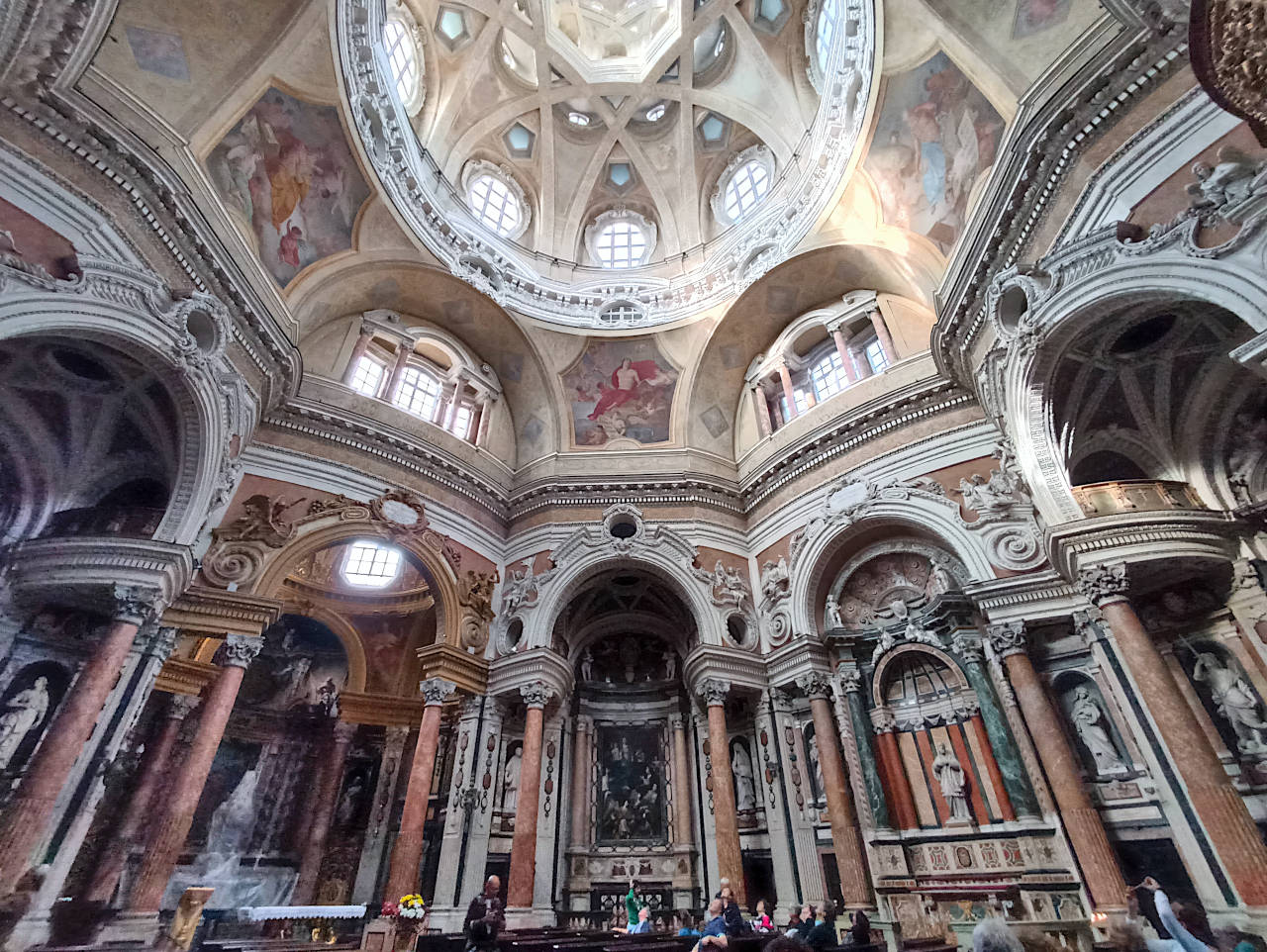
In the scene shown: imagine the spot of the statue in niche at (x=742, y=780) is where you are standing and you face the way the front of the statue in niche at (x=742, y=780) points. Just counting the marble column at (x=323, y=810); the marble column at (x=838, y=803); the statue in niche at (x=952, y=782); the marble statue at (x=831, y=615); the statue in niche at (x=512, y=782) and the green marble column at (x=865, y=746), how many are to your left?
4

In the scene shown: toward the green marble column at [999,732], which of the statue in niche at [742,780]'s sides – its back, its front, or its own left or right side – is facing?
left

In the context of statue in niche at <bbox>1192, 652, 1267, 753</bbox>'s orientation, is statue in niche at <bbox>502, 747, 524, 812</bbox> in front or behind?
in front

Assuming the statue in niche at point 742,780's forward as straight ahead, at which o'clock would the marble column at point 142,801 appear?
The marble column is roughly at 1 o'clock from the statue in niche.

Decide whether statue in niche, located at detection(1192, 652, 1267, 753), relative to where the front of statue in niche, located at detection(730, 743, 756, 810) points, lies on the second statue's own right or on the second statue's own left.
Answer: on the second statue's own left

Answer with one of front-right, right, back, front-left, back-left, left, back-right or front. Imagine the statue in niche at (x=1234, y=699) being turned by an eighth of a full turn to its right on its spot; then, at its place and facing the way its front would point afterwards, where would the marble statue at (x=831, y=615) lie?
front

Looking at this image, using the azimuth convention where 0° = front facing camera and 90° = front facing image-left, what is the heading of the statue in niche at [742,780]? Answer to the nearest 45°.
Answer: approximately 45°

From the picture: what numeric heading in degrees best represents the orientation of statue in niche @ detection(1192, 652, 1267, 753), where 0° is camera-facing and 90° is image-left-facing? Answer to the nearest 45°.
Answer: approximately 45°

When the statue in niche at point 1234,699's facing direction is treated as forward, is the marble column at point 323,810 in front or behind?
in front

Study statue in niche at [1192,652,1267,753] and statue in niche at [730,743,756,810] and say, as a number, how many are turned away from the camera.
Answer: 0

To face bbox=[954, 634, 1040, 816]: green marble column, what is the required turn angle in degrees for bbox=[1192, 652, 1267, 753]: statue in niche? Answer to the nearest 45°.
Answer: approximately 45° to its right

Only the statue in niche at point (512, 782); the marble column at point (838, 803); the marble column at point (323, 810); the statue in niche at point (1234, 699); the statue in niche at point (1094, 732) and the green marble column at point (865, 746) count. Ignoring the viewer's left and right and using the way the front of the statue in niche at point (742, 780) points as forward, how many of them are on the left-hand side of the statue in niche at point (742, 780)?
4

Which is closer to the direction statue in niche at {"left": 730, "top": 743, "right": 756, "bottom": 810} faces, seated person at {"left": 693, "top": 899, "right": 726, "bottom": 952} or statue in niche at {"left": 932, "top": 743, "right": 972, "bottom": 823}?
the seated person

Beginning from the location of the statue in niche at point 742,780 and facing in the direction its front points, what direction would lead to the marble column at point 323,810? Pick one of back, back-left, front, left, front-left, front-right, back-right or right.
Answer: front-right
